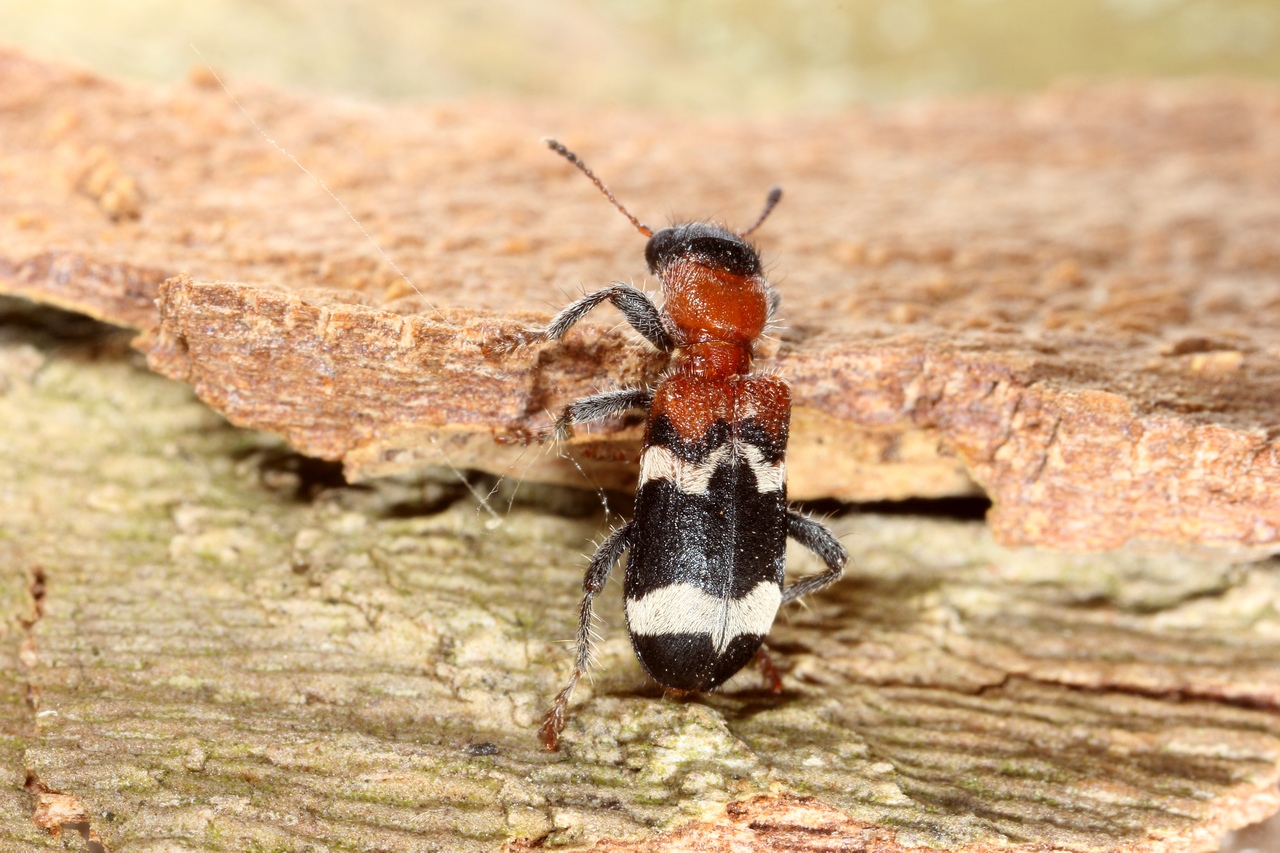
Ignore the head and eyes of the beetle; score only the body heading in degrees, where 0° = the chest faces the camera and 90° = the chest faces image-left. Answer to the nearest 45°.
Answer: approximately 180°
